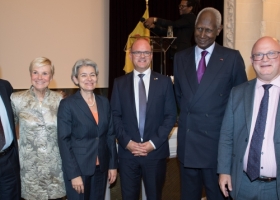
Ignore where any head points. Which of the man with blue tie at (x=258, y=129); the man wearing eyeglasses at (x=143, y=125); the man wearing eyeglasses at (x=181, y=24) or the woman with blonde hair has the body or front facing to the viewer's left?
the man wearing eyeglasses at (x=181, y=24)

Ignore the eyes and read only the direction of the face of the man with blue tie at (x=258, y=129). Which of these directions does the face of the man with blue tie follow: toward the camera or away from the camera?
toward the camera

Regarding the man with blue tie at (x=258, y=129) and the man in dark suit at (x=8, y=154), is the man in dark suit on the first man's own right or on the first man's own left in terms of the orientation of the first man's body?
on the first man's own right

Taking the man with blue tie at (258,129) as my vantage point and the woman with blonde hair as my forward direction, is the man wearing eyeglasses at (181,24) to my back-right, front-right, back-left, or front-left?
front-right

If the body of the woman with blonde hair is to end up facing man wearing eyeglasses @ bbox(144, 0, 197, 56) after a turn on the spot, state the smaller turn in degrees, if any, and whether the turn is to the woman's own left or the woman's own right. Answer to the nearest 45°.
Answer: approximately 135° to the woman's own left

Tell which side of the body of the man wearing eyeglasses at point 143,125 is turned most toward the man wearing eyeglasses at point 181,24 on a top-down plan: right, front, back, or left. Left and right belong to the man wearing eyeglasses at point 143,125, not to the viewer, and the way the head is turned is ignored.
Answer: back

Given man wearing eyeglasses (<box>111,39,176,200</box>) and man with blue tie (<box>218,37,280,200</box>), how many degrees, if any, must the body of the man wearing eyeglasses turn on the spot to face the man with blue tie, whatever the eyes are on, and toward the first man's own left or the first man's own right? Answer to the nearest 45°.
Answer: approximately 45° to the first man's own left

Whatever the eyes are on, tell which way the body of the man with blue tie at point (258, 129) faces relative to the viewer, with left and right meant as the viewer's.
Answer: facing the viewer

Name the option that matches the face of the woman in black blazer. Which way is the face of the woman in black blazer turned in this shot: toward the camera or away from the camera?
toward the camera

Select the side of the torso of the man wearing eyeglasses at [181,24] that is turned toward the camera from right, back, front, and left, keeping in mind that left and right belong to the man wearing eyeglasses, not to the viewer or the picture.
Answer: left

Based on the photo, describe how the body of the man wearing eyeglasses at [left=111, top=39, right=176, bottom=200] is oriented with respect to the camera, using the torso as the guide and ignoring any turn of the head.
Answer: toward the camera

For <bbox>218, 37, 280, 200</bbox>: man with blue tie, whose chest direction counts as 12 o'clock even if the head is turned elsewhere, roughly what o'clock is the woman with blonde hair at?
The woman with blonde hair is roughly at 3 o'clock from the man with blue tie.
